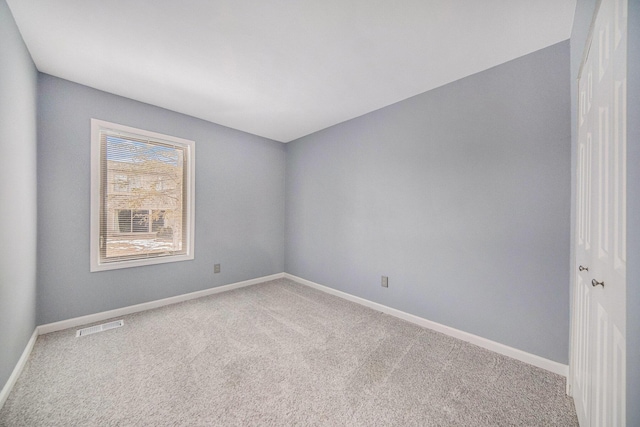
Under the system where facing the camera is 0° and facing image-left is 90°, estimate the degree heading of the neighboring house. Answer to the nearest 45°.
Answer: approximately 0°
